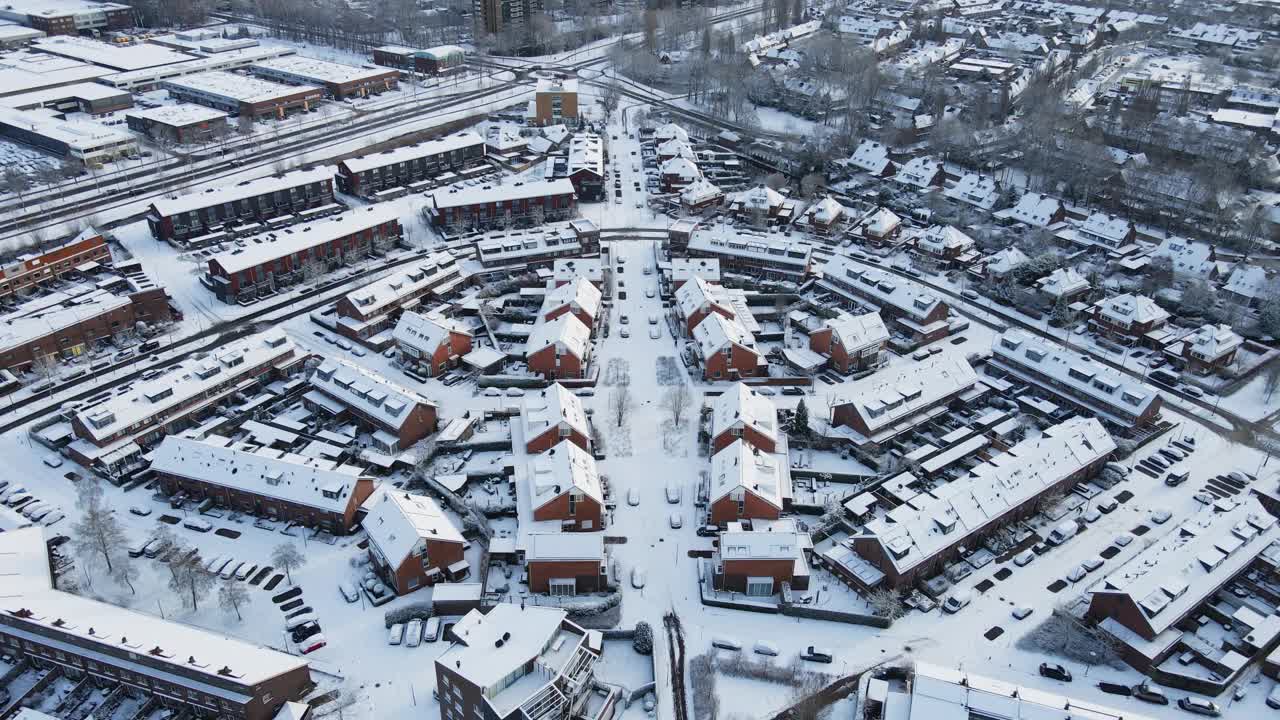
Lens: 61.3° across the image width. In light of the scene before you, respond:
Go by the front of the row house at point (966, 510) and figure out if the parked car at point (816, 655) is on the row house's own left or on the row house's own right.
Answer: on the row house's own right

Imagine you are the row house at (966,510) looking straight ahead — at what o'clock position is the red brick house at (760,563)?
The red brick house is roughly at 3 o'clock from the row house.

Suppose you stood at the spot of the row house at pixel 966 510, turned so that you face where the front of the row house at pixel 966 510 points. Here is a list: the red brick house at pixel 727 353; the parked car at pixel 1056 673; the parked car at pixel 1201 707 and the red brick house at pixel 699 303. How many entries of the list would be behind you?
2

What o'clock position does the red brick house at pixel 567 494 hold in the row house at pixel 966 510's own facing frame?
The red brick house is roughly at 4 o'clock from the row house.

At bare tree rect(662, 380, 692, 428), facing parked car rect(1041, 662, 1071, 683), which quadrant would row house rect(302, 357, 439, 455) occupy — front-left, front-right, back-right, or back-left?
back-right

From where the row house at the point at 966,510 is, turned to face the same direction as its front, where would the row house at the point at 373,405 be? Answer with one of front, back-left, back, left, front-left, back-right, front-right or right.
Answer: back-right

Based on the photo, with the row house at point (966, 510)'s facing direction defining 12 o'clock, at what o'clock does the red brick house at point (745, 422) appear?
The red brick house is roughly at 5 o'clock from the row house.

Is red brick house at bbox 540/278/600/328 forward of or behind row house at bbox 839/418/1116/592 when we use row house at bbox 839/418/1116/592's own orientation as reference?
behind

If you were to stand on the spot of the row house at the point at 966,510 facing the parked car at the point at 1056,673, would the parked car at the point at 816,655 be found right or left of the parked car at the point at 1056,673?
right

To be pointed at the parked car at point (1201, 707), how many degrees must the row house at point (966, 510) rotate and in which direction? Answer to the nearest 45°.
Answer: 0° — it already faces it

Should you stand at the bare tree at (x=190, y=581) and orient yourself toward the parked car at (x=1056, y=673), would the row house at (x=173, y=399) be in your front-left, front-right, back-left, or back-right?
back-left

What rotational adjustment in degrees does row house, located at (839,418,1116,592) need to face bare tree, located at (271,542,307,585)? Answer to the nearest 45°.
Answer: approximately 90° to its right

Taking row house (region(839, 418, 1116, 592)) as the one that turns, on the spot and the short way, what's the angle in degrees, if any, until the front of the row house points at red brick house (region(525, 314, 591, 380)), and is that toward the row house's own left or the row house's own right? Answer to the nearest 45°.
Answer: approximately 135° to the row house's own right

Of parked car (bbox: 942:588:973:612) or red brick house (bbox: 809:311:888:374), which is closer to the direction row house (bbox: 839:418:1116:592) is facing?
the parked car

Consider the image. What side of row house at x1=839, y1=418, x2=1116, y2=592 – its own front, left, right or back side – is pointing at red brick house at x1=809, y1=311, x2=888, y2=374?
back

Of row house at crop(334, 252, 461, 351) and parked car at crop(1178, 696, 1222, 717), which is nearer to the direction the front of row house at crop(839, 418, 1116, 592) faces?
the parked car
